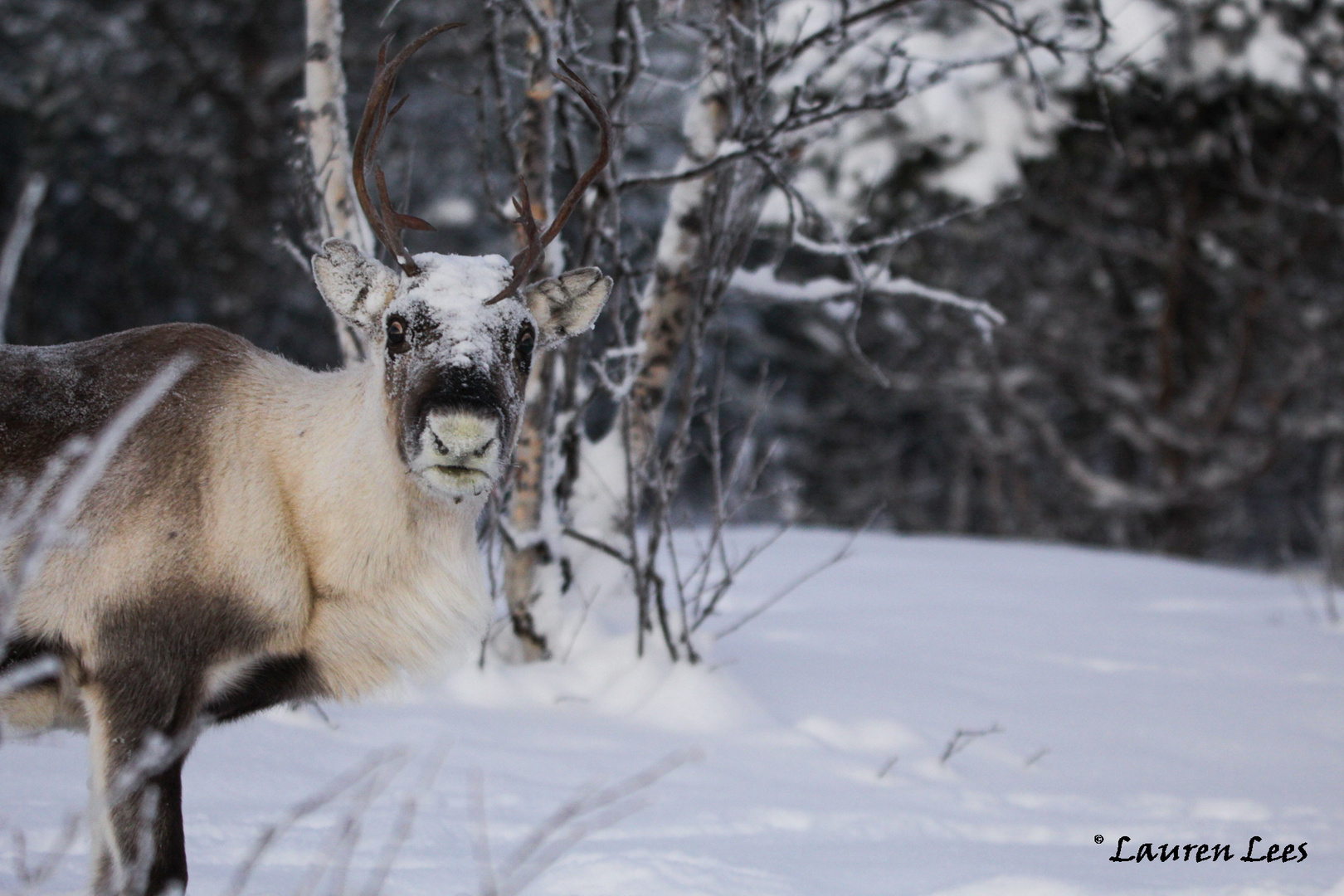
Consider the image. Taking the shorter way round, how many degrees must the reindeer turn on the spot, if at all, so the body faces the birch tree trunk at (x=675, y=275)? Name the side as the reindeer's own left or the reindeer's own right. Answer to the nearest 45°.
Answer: approximately 45° to the reindeer's own left

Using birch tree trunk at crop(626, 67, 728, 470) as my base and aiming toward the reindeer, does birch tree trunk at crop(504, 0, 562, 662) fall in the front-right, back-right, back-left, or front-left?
front-right

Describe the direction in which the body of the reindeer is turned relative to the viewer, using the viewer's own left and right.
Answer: facing to the right of the viewer

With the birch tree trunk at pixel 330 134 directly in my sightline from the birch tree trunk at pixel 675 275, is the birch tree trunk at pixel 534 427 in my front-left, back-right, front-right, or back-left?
front-left

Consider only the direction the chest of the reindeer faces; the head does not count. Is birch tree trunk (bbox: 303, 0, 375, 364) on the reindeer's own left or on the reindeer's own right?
on the reindeer's own left

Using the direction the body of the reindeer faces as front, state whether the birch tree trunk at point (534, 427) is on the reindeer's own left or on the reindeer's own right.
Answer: on the reindeer's own left

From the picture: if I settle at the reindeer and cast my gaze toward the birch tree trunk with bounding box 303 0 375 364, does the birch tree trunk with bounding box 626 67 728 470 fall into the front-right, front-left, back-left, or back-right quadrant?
front-right
